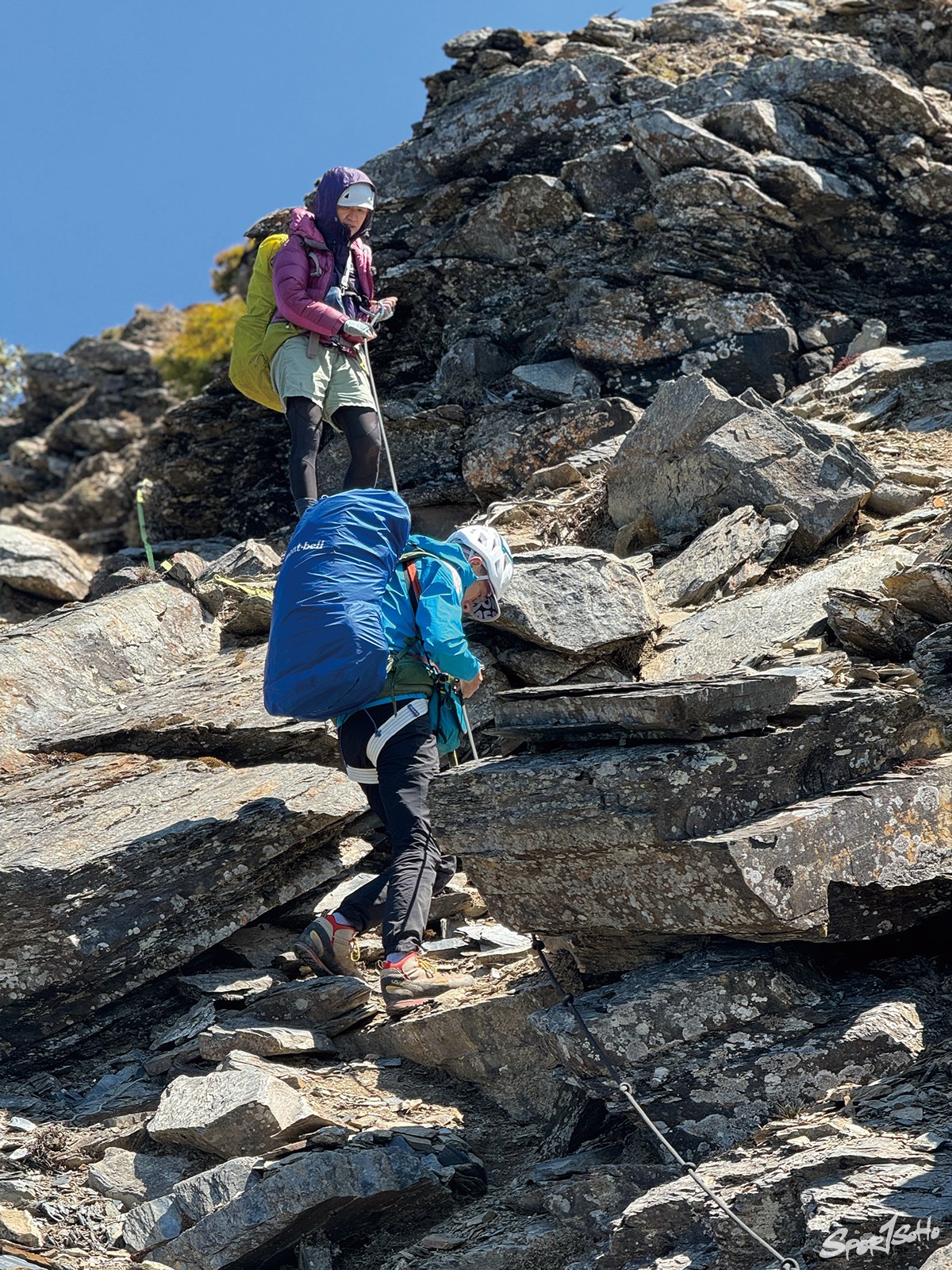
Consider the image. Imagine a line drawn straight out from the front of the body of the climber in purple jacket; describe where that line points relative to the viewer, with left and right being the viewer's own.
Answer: facing the viewer and to the right of the viewer

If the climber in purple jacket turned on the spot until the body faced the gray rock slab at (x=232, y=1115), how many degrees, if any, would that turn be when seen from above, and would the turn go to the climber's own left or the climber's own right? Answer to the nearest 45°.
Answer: approximately 45° to the climber's own right

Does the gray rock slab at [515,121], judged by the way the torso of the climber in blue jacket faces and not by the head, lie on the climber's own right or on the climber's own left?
on the climber's own left

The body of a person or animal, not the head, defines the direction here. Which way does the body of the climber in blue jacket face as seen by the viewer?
to the viewer's right

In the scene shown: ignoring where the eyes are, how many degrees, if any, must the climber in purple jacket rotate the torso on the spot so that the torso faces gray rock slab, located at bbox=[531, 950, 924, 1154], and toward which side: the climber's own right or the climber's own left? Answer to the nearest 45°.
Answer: approximately 45° to the climber's own right

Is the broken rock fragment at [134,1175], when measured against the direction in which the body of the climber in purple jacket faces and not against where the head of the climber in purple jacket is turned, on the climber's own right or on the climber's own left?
on the climber's own right

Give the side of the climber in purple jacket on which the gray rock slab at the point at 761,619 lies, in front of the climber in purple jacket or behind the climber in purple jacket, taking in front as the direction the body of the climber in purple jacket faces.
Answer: in front

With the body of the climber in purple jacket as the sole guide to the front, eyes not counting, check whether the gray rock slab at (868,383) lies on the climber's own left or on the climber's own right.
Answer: on the climber's own left

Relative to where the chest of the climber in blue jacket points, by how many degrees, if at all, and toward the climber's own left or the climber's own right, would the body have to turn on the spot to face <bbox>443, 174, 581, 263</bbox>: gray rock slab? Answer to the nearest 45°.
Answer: approximately 90° to the climber's own left

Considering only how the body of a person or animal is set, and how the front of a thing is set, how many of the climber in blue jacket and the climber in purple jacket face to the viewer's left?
0

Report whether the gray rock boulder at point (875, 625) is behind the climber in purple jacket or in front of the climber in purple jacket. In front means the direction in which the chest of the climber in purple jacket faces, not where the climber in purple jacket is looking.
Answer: in front
